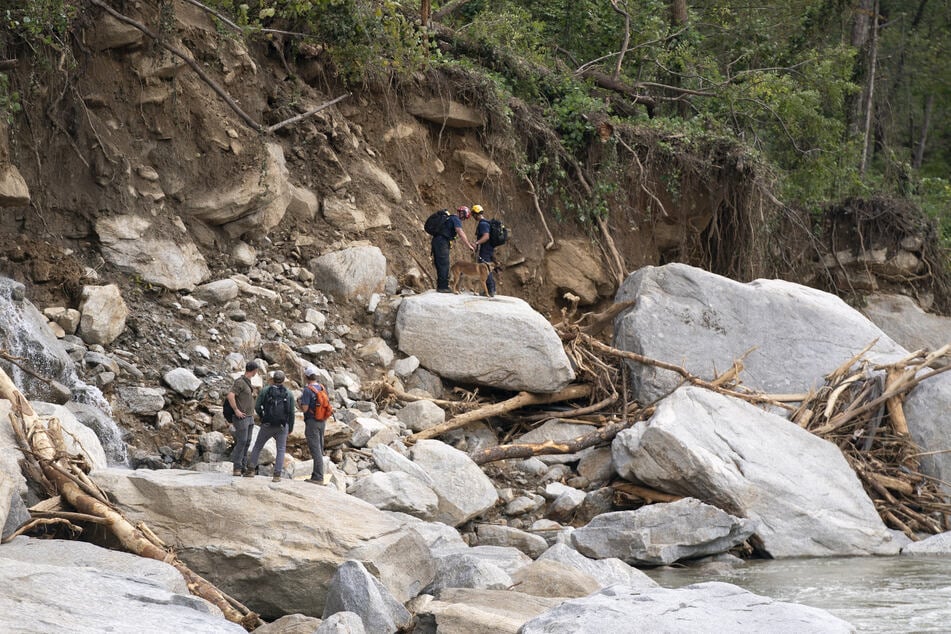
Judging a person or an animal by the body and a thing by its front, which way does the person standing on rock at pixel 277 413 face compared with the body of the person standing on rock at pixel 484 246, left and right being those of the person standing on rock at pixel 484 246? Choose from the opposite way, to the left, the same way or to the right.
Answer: to the right

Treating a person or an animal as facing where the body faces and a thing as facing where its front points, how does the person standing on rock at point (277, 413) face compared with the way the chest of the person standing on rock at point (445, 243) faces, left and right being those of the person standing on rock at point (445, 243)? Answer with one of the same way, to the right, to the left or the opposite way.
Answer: to the left

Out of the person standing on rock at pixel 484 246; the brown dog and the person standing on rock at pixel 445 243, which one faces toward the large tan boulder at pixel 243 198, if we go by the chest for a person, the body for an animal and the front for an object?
the person standing on rock at pixel 484 246

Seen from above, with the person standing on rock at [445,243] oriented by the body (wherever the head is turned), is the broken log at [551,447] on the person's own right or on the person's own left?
on the person's own right

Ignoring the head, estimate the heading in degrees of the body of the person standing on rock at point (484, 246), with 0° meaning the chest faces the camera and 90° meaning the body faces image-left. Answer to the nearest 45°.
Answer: approximately 90°

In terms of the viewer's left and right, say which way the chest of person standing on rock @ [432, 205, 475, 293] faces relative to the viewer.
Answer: facing to the right of the viewer

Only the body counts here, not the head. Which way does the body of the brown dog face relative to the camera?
to the viewer's right

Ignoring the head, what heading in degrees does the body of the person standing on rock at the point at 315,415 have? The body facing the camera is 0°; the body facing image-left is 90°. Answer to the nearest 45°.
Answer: approximately 135°

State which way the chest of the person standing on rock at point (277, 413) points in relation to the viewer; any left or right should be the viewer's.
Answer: facing away from the viewer

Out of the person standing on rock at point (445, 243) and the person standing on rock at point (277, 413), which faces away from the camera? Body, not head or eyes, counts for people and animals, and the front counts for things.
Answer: the person standing on rock at point (277, 413)
